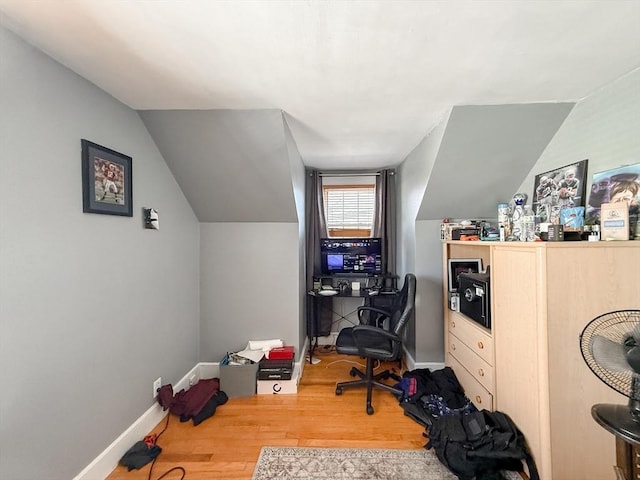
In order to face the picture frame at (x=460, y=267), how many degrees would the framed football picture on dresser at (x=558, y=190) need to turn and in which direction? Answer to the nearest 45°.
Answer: approximately 45° to its right

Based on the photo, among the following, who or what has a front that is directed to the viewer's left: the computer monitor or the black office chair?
the black office chair

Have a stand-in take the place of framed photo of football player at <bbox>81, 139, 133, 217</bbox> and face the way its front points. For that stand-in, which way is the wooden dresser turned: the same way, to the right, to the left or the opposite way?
the opposite way

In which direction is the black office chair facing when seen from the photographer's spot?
facing to the left of the viewer

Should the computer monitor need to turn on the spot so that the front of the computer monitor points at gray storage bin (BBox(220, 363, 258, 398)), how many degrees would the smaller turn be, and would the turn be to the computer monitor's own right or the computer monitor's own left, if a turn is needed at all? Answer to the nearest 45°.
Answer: approximately 45° to the computer monitor's own right

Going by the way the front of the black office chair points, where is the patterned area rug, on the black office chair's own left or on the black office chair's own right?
on the black office chair's own left

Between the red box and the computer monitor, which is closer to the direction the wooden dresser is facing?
the red box

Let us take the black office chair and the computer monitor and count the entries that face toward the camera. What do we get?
1

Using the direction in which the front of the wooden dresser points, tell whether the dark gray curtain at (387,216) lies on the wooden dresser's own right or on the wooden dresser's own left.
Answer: on the wooden dresser's own right

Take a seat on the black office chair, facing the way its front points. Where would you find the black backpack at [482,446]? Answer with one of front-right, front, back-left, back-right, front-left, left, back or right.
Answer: back-left
